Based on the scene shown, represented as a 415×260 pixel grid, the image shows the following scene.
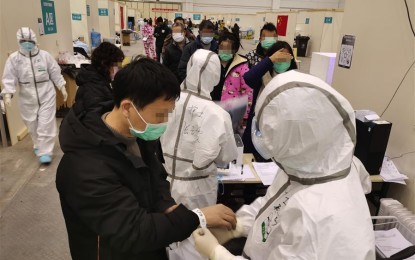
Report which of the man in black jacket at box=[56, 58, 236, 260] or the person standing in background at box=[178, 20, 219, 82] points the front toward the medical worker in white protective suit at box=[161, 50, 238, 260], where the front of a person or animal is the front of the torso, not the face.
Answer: the person standing in background

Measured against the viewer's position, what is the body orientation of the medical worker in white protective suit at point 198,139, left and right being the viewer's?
facing away from the viewer and to the right of the viewer

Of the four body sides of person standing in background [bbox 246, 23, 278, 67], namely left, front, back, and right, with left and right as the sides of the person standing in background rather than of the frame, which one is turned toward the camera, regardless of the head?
front

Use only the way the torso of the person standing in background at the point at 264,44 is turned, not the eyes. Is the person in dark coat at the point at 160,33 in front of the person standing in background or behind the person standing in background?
behind

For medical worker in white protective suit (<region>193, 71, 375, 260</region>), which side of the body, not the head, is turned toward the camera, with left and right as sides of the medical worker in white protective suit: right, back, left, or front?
left

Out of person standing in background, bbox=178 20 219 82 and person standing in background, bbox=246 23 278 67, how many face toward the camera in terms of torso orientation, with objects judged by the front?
2

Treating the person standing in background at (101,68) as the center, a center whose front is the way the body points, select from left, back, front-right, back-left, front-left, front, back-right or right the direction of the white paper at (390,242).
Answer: front-right

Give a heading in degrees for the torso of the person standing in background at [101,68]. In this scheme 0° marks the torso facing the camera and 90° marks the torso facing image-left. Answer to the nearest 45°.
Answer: approximately 270°

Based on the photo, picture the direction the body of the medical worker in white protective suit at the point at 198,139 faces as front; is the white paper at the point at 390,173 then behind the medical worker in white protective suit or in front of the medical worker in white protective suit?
in front

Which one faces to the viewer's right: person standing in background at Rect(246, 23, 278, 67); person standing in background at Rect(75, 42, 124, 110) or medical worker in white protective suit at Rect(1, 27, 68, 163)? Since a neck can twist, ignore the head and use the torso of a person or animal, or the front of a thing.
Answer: person standing in background at Rect(75, 42, 124, 110)

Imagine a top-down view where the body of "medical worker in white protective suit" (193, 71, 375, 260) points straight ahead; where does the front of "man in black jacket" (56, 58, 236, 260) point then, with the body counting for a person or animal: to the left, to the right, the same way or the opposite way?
the opposite way

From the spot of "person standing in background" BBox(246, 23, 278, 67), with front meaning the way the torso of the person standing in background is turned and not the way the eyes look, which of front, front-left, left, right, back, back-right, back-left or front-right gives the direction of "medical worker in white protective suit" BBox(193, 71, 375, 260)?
front

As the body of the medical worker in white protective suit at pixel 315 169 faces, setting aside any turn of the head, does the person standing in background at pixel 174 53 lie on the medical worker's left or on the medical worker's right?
on the medical worker's right

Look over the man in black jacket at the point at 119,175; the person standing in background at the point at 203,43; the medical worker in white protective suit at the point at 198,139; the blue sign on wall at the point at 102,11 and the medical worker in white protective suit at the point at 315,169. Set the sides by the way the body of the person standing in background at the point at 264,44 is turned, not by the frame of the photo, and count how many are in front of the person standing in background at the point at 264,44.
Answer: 3

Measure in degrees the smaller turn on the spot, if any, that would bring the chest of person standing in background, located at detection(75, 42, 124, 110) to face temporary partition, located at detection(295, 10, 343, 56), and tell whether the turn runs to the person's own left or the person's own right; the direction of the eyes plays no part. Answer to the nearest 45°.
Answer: approximately 45° to the person's own left
